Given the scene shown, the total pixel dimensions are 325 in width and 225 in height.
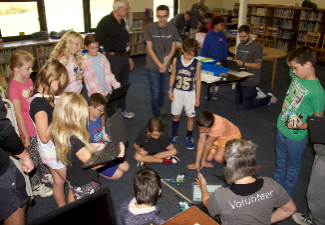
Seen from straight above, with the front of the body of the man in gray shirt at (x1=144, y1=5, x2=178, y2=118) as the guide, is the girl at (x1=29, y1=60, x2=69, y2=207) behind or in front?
in front

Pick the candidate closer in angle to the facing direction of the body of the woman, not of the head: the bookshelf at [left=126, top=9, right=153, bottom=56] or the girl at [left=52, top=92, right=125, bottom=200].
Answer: the bookshelf

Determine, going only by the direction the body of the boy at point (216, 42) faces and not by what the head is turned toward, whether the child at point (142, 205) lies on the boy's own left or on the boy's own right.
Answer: on the boy's own right

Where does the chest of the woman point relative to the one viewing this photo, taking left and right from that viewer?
facing away from the viewer

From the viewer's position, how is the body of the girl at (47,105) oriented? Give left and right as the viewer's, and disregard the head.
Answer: facing to the right of the viewer

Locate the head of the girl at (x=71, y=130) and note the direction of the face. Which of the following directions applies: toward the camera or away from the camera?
away from the camera
